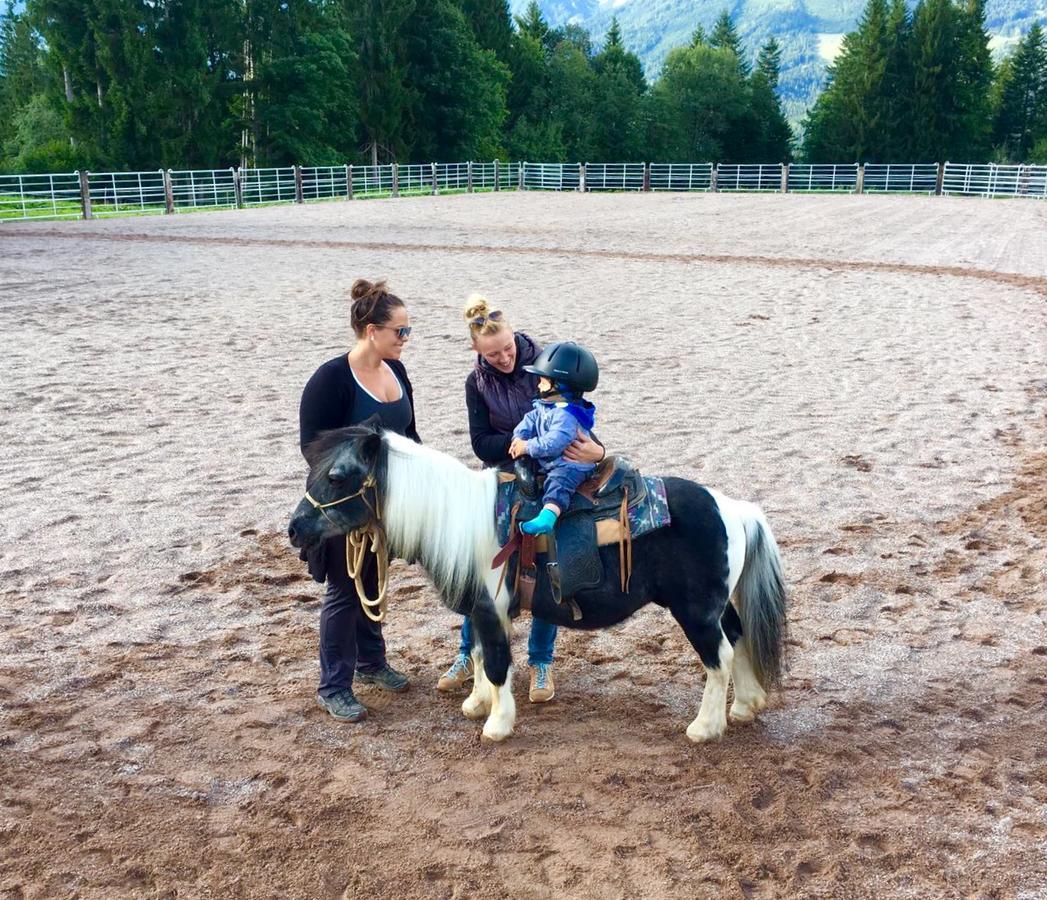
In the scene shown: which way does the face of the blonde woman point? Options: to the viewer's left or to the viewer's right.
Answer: to the viewer's right

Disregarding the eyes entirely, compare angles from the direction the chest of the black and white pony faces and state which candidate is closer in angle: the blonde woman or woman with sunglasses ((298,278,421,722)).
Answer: the woman with sunglasses

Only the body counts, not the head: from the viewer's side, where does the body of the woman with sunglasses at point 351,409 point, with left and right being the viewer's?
facing the viewer and to the right of the viewer

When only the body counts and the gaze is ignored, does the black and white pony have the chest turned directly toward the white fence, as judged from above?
no

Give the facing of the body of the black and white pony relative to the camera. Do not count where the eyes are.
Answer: to the viewer's left

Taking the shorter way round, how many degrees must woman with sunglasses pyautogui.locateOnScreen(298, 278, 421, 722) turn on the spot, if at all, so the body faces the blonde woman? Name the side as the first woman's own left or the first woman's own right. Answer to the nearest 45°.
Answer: approximately 45° to the first woman's own left

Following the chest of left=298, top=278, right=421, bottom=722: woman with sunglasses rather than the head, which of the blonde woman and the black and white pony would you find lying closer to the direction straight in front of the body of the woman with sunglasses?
the black and white pony

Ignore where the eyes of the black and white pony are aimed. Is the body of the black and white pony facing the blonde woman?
no

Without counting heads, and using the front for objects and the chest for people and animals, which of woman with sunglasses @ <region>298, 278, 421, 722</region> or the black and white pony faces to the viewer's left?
the black and white pony

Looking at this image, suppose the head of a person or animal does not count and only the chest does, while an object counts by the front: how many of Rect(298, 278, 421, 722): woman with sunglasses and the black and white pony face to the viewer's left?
1

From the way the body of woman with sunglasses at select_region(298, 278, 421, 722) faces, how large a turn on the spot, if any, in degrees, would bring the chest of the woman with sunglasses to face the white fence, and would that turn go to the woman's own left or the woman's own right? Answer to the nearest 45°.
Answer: approximately 135° to the woman's own left
